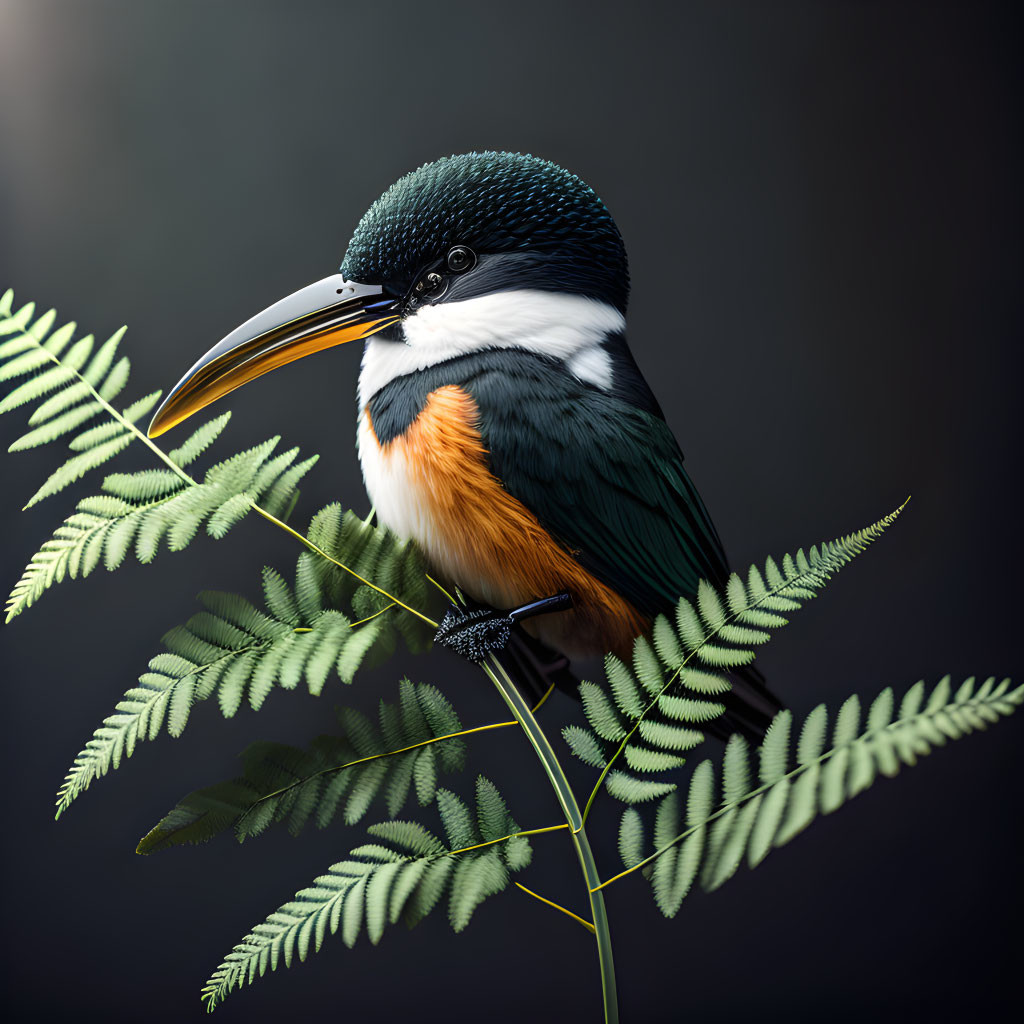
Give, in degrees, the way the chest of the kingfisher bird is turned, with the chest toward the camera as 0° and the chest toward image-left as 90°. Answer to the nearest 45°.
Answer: approximately 90°
